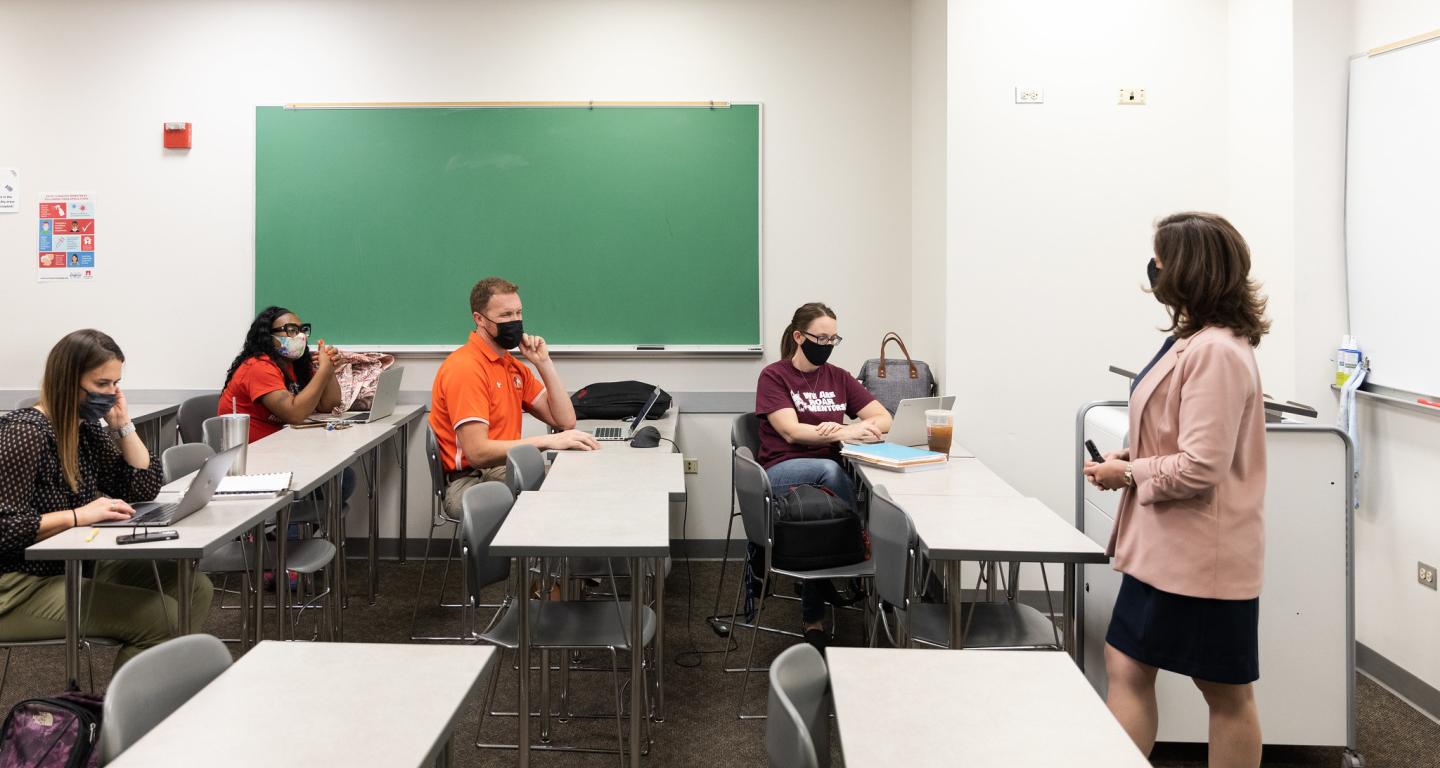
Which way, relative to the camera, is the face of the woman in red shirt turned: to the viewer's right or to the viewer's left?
to the viewer's right

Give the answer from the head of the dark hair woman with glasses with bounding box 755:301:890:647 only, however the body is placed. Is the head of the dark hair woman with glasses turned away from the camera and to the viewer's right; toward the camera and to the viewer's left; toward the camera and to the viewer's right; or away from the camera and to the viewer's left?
toward the camera and to the viewer's right

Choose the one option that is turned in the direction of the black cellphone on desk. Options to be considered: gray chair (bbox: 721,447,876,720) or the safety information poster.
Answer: the safety information poster

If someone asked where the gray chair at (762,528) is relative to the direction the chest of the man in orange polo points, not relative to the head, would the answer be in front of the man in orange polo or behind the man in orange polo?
in front

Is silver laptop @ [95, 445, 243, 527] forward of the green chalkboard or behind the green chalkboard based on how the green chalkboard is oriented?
forward

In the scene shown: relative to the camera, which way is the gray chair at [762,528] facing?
to the viewer's right

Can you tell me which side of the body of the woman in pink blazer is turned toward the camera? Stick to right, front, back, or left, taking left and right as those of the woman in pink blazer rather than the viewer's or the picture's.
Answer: left

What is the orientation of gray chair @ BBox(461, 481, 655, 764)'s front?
to the viewer's right
